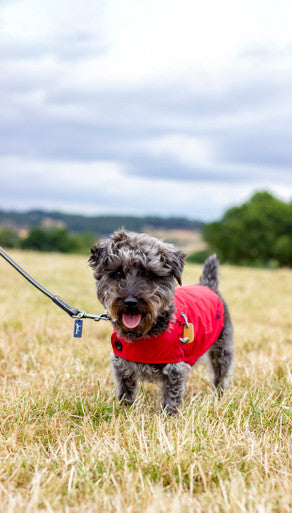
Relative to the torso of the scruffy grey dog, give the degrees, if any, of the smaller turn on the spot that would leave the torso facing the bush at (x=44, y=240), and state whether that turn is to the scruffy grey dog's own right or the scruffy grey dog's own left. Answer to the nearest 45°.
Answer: approximately 135° to the scruffy grey dog's own right

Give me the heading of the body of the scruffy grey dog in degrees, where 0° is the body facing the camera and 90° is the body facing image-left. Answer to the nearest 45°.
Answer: approximately 45°

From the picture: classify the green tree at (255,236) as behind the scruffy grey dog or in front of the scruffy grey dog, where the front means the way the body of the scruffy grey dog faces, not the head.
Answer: behind
